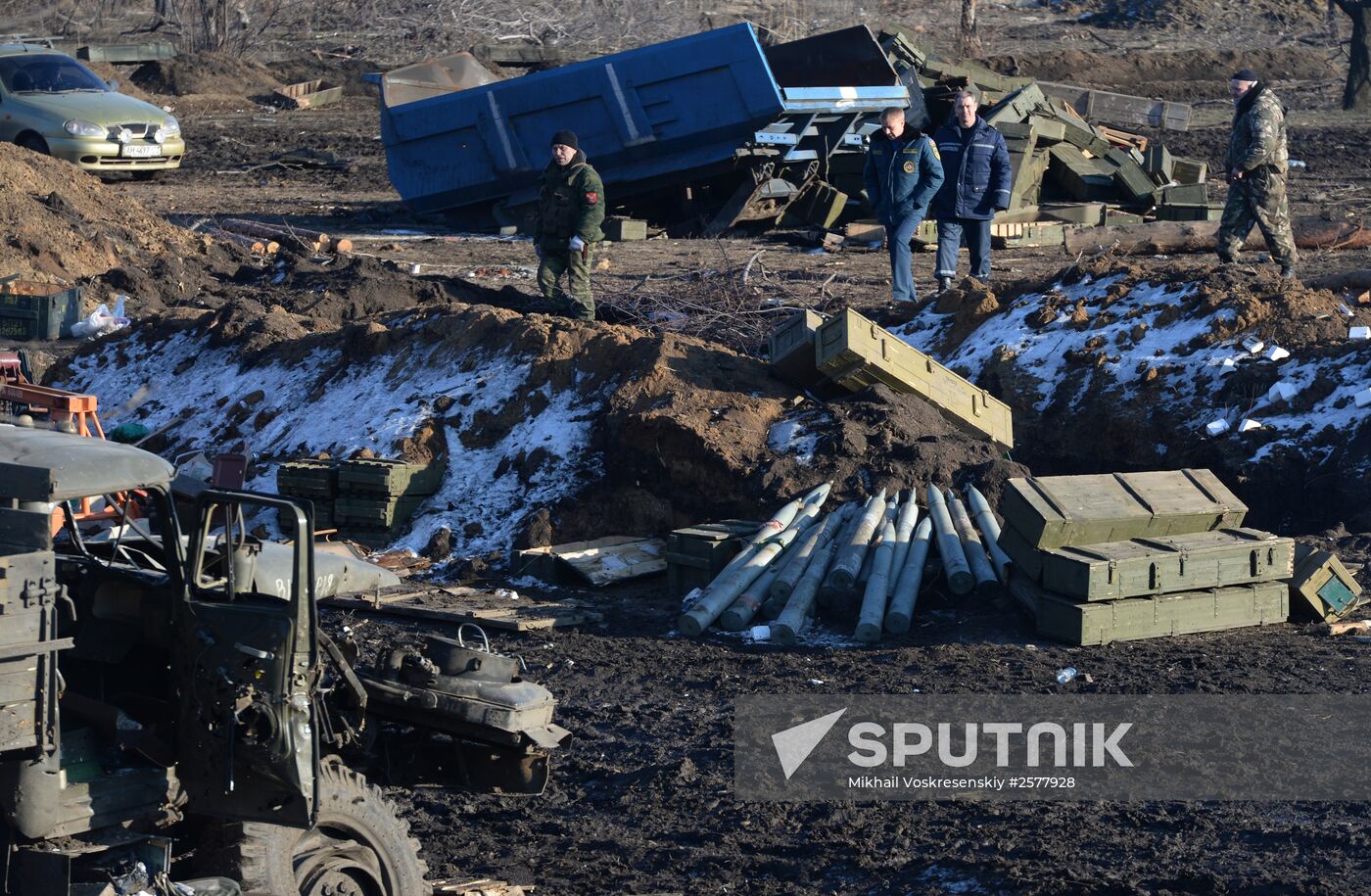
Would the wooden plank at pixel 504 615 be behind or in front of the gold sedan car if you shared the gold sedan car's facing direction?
in front

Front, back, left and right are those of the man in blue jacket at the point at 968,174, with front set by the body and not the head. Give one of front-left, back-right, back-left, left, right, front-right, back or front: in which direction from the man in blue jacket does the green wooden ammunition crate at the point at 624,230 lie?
back-right

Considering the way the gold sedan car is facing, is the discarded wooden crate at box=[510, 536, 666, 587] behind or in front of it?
in front

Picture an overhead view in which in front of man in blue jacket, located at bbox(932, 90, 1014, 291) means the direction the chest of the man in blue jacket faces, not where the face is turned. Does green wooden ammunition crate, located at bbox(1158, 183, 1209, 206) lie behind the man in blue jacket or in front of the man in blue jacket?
behind

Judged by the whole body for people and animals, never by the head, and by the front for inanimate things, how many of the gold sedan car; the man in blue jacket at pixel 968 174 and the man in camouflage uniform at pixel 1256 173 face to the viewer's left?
1

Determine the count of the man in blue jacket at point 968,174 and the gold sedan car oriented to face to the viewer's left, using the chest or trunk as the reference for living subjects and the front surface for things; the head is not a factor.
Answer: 0

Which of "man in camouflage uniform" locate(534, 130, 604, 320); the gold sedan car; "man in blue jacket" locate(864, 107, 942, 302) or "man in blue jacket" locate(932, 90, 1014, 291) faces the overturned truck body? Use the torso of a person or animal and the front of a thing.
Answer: the gold sedan car

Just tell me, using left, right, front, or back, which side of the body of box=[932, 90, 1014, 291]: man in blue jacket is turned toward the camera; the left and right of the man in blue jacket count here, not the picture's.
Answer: front

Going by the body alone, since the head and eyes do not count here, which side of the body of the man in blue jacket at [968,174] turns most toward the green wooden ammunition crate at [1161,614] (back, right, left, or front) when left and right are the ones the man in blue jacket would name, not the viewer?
front

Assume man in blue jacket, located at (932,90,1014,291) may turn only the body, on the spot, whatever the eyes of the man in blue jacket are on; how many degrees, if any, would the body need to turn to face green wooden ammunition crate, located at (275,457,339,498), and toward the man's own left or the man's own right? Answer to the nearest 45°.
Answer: approximately 45° to the man's own right

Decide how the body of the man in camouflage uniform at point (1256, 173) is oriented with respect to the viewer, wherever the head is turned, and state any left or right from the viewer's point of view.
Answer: facing to the left of the viewer

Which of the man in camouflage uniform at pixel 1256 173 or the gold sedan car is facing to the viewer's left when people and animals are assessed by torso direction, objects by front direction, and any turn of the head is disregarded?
the man in camouflage uniform

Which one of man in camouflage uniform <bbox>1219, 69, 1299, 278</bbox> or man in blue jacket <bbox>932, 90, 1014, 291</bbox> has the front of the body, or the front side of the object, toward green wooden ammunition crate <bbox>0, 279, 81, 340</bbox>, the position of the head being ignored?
the man in camouflage uniform

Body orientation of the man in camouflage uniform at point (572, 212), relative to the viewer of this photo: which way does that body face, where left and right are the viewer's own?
facing the viewer and to the left of the viewer
